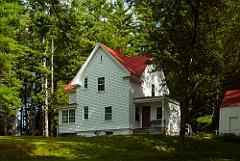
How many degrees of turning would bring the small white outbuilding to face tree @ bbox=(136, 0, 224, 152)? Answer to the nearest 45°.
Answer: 0° — it already faces it

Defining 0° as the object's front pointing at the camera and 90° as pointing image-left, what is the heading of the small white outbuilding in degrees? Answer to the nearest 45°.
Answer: approximately 0°

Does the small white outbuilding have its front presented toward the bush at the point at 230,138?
yes

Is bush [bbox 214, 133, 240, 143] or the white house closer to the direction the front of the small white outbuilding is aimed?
the bush

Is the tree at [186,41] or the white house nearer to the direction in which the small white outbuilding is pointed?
the tree
